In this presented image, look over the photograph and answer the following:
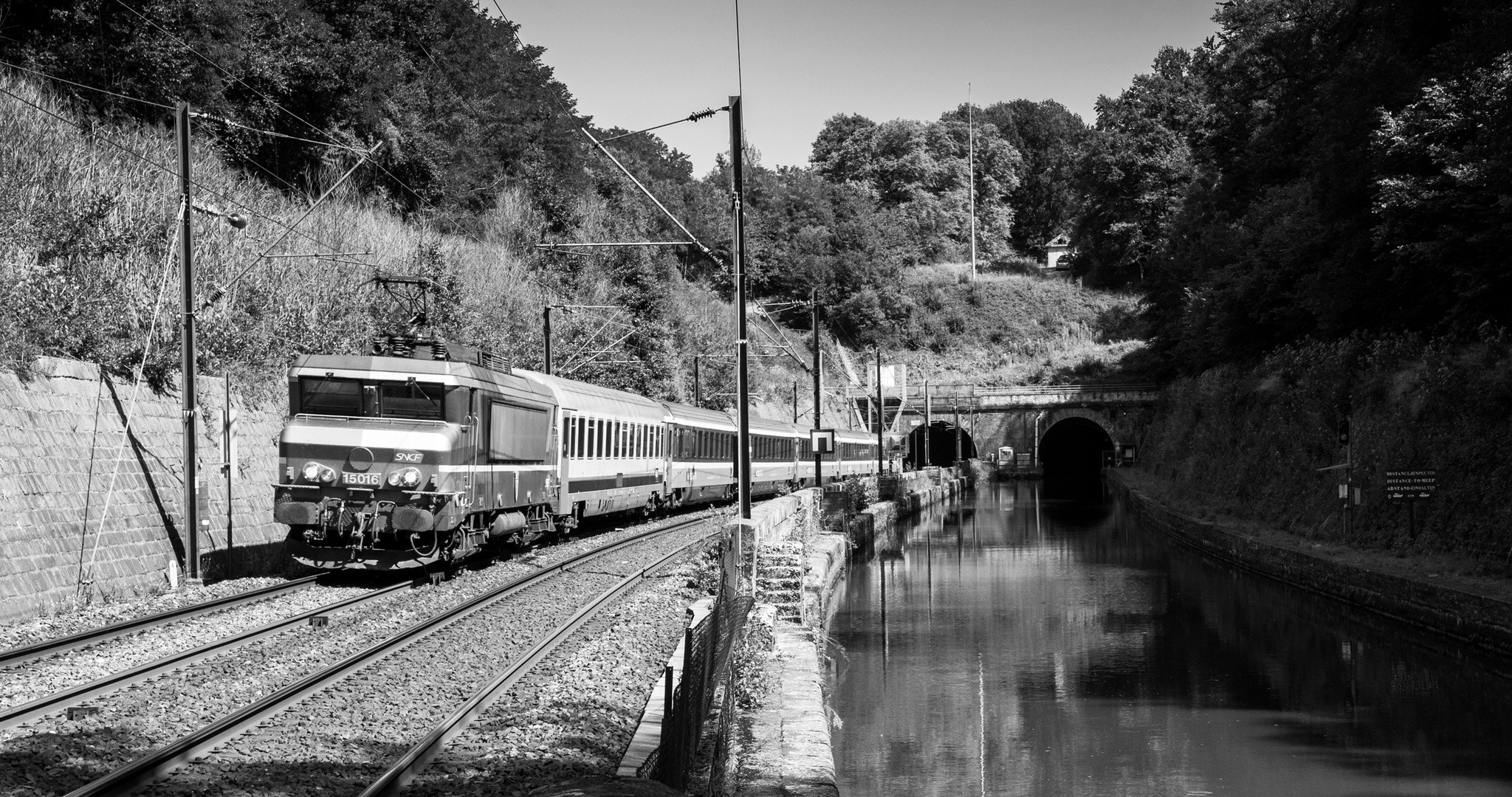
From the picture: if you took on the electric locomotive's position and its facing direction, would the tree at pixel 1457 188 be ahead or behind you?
behind

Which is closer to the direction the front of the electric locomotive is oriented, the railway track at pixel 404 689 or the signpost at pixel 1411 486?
the railway track

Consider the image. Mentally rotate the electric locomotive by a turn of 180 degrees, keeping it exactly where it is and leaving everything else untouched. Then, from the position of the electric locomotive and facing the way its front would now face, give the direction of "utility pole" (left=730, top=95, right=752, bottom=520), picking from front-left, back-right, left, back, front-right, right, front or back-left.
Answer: front-right

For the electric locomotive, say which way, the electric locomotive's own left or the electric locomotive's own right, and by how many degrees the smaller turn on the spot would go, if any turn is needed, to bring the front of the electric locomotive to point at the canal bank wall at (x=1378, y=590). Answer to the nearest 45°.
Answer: approximately 135° to the electric locomotive's own left

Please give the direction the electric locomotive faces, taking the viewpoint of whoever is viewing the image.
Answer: facing the viewer and to the left of the viewer

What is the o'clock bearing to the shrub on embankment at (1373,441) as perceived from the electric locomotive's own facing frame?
The shrub on embankment is roughly at 7 o'clock from the electric locomotive.

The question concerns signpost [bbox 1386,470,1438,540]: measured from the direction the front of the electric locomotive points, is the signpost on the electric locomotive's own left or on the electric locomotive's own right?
on the electric locomotive's own left

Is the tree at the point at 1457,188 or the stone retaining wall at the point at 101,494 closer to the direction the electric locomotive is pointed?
the stone retaining wall
